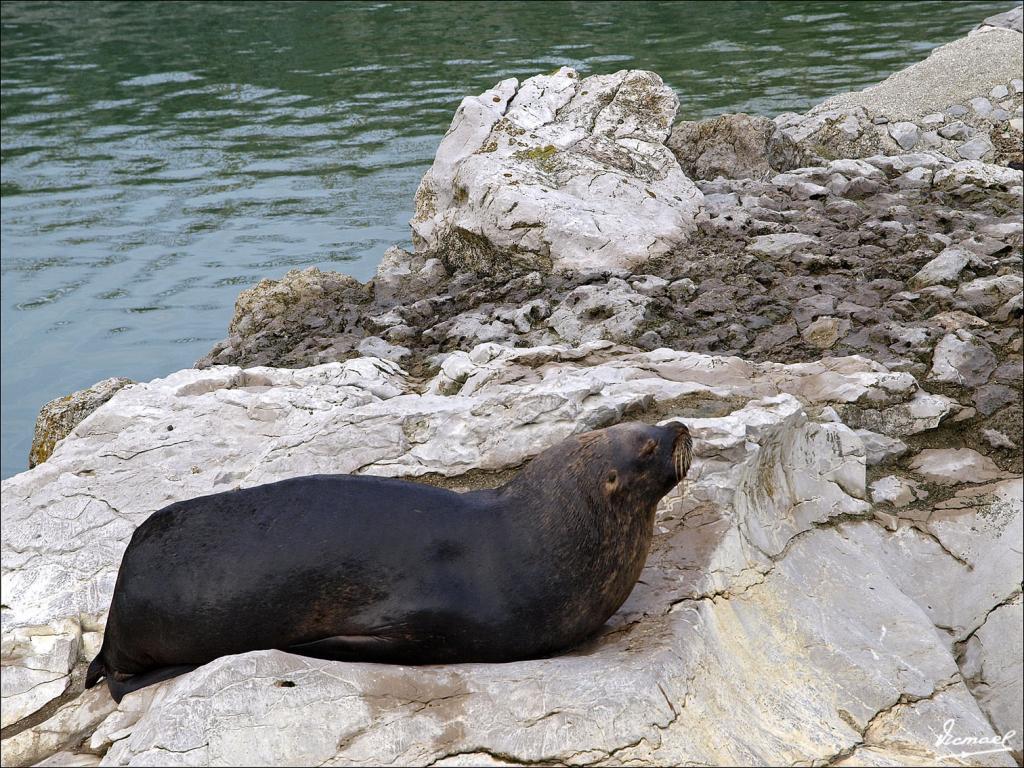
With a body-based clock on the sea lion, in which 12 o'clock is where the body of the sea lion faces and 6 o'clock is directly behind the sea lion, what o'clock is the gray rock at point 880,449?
The gray rock is roughly at 11 o'clock from the sea lion.

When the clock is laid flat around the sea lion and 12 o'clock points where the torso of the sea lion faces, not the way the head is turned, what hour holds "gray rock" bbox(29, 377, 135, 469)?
The gray rock is roughly at 8 o'clock from the sea lion.

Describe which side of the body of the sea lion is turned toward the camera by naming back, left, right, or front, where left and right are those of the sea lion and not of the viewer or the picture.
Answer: right

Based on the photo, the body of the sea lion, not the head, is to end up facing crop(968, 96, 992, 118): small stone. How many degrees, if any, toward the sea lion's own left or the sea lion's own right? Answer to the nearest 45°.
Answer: approximately 45° to the sea lion's own left

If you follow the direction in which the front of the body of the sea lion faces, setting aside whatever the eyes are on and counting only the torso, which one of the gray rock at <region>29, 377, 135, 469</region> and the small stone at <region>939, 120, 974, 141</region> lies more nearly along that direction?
the small stone

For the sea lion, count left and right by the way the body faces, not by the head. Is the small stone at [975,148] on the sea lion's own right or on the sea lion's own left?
on the sea lion's own left
